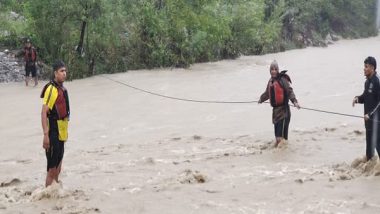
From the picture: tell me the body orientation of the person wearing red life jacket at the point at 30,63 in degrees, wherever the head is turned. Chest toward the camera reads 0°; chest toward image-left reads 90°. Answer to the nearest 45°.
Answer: approximately 0°

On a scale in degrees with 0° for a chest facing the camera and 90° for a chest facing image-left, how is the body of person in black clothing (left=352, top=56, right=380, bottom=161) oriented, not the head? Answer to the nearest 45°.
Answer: approximately 45°

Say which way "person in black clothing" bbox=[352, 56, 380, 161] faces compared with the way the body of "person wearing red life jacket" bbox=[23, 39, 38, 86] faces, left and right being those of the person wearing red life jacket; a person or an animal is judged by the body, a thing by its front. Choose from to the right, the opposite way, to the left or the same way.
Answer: to the right

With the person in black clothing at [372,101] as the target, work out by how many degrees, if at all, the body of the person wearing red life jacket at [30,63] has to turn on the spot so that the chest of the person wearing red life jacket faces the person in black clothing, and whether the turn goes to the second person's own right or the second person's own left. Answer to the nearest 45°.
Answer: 0° — they already face them
